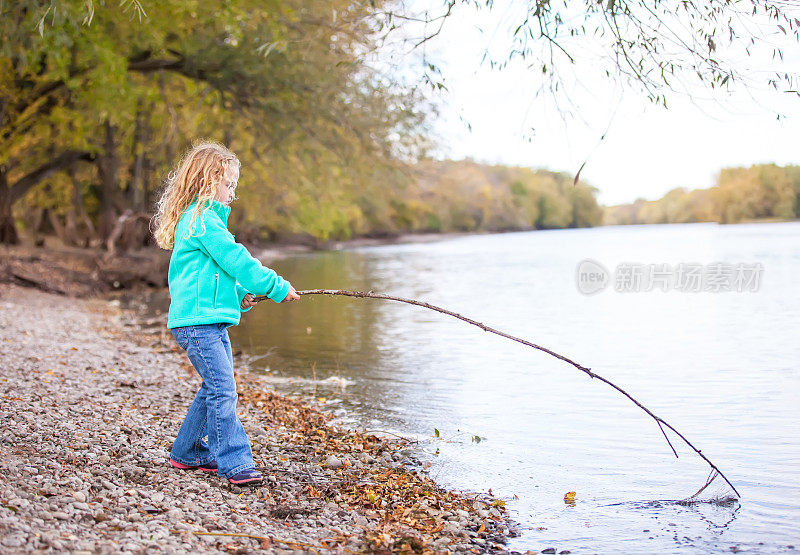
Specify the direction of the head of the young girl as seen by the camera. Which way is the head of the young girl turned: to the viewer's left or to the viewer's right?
to the viewer's right

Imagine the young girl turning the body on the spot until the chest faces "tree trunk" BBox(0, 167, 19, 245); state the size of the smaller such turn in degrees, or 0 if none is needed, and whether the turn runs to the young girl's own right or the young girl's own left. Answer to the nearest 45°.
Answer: approximately 90° to the young girl's own left

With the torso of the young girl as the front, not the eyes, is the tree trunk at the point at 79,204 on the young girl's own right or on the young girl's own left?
on the young girl's own left

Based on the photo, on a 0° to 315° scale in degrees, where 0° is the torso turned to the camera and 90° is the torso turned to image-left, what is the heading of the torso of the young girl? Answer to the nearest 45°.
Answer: approximately 270°

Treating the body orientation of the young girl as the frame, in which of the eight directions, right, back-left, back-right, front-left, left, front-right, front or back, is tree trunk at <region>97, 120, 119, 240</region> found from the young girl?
left

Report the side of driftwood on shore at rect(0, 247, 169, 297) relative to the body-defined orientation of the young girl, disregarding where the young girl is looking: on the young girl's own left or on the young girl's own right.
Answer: on the young girl's own left

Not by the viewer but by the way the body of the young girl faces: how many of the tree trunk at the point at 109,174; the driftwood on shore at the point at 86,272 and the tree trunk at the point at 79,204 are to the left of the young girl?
3
